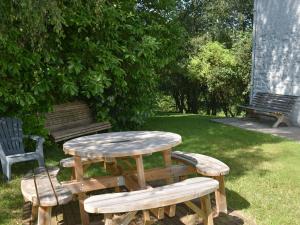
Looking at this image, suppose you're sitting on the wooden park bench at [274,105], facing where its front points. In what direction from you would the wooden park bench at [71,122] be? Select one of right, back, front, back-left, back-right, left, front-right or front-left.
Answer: front

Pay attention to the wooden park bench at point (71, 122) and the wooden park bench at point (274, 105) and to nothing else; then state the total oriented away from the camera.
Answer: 0

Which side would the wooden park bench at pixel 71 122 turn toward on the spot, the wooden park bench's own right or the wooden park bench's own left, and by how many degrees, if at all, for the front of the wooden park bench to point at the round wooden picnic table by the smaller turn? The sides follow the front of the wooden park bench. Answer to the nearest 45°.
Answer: approximately 45° to the wooden park bench's own right

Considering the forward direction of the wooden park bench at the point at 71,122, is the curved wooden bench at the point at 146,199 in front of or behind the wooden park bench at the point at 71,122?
in front

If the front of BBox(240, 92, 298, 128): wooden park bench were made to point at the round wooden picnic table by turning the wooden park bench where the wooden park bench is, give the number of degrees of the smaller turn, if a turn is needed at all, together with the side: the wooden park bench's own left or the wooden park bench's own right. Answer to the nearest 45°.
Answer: approximately 45° to the wooden park bench's own left

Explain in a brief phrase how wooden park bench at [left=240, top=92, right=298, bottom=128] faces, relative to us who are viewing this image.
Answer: facing the viewer and to the left of the viewer

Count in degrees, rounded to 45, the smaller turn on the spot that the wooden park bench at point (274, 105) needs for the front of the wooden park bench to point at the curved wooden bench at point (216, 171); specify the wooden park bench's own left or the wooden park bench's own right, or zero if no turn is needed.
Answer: approximately 45° to the wooden park bench's own left

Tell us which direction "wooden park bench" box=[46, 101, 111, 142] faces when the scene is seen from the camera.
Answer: facing the viewer and to the right of the viewer

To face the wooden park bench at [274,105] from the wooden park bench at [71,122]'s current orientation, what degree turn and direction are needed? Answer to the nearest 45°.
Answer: approximately 45° to its left

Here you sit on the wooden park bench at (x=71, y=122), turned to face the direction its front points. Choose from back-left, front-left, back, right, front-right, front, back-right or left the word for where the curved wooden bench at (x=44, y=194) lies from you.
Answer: front-right

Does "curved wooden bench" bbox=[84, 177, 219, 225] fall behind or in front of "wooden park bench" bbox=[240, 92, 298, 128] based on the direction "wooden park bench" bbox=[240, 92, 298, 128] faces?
in front
